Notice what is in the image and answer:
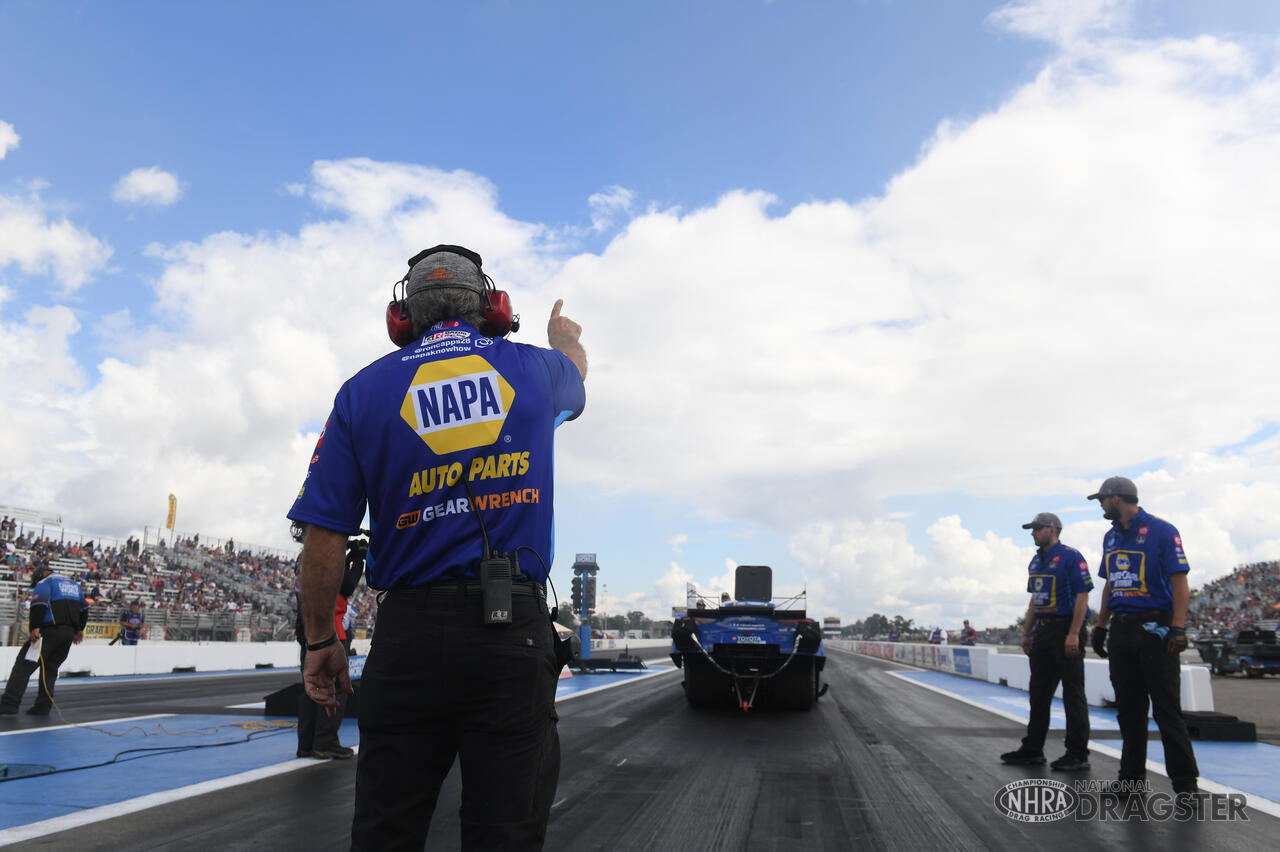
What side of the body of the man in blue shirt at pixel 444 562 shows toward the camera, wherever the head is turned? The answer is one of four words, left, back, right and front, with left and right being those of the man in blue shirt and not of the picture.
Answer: back

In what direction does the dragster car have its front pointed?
away from the camera

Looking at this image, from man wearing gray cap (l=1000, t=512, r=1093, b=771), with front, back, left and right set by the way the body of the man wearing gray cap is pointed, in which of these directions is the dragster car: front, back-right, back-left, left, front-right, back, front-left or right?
right

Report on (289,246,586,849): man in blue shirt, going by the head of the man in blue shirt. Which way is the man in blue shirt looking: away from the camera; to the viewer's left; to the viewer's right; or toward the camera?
away from the camera

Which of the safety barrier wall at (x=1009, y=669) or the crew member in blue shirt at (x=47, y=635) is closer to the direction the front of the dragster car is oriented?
the safety barrier wall

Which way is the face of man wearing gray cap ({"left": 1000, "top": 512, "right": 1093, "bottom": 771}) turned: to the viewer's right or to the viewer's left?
to the viewer's left

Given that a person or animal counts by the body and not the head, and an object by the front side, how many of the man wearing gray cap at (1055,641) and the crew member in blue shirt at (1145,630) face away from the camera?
0

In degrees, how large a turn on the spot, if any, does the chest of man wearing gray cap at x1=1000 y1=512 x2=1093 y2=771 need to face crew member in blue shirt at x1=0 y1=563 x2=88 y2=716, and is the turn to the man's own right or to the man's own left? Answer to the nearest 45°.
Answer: approximately 45° to the man's own right

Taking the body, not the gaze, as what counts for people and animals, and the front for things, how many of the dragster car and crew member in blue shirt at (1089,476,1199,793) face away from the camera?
1

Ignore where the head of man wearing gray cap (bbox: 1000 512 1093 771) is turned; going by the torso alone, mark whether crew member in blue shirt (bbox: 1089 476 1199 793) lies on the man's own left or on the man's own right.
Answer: on the man's own left

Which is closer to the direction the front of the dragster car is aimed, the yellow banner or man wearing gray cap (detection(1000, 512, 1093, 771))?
the yellow banner

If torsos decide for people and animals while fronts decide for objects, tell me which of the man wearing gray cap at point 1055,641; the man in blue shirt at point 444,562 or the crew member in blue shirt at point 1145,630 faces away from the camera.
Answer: the man in blue shirt

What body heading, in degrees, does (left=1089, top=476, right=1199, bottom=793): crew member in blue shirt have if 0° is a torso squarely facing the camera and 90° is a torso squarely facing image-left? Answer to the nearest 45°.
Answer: approximately 45°

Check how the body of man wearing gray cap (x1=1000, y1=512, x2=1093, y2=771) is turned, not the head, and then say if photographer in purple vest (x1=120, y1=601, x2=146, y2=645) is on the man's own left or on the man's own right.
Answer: on the man's own right

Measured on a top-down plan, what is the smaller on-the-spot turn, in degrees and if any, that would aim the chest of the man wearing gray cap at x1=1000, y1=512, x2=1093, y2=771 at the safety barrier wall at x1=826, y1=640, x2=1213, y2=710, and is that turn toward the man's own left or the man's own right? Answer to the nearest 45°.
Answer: approximately 135° to the man's own right

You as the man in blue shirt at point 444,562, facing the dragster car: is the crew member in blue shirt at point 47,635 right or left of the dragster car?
left
